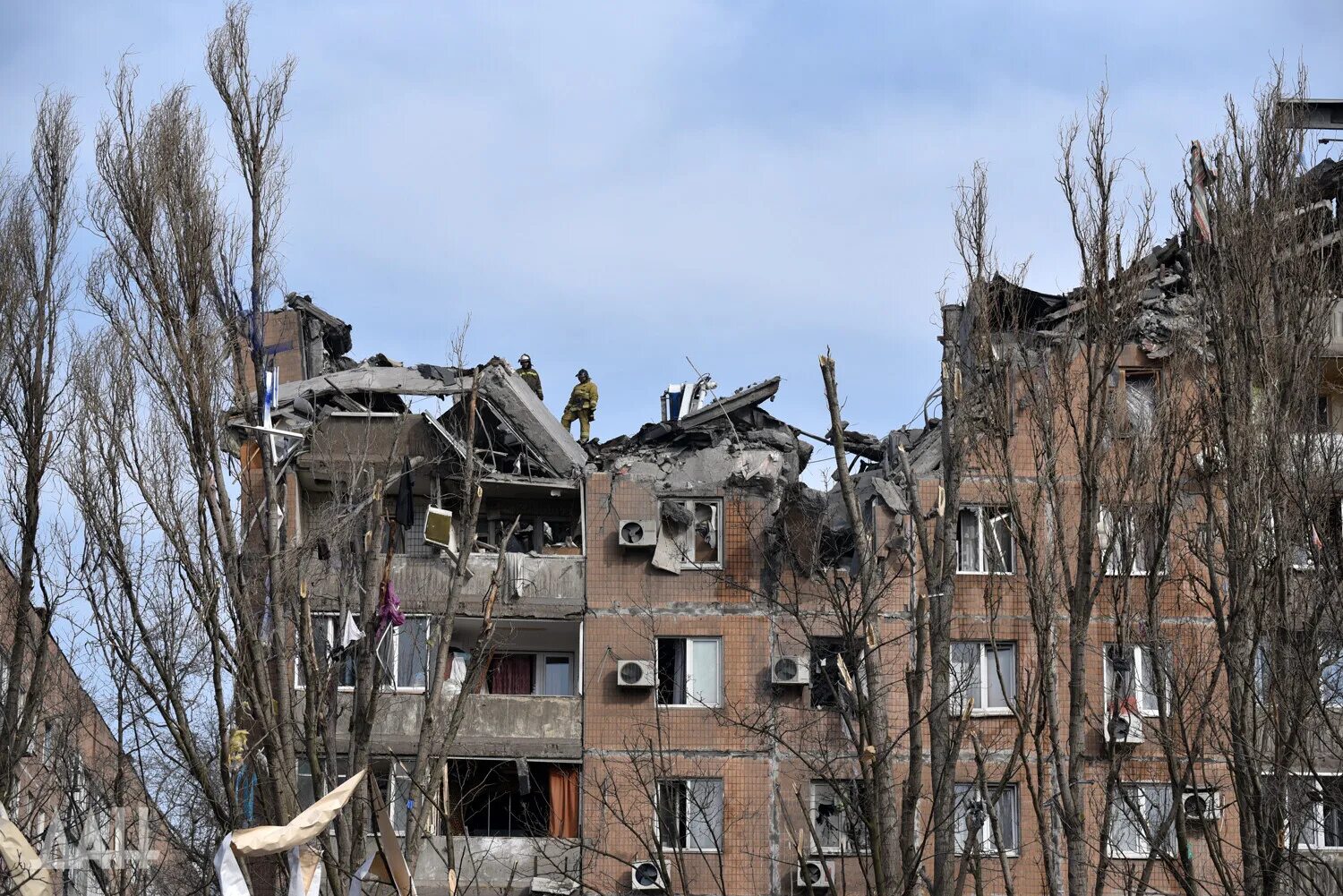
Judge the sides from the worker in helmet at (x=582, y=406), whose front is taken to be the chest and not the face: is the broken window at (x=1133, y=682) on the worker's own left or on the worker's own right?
on the worker's own left

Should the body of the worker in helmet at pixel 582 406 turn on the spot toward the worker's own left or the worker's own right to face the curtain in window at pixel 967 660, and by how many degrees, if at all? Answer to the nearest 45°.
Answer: approximately 90° to the worker's own left

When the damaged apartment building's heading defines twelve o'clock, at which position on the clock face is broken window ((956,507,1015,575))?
The broken window is roughly at 9 o'clock from the damaged apartment building.

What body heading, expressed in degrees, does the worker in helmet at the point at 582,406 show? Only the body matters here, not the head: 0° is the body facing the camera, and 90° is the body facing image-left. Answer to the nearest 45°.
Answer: approximately 45°

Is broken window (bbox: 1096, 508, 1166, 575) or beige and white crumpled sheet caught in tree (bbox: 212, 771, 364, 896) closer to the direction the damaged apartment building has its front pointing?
the beige and white crumpled sheet caught in tree

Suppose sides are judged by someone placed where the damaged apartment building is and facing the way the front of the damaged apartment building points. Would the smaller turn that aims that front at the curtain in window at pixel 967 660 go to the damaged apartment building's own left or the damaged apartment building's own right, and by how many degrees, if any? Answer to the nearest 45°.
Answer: approximately 90° to the damaged apartment building's own left

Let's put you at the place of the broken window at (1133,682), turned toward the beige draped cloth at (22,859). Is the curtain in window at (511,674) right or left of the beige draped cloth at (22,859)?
right

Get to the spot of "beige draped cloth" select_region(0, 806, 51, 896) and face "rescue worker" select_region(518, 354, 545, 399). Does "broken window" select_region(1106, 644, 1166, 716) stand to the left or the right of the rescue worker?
right

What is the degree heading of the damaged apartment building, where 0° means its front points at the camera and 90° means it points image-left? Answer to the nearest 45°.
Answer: approximately 0°
